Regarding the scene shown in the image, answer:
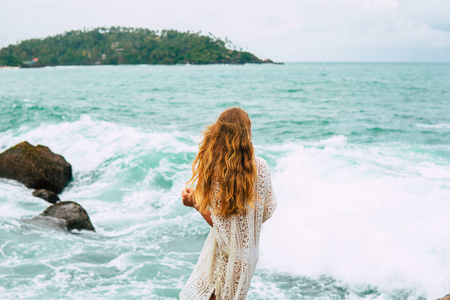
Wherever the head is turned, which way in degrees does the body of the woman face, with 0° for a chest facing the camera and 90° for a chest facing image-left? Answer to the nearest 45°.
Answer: approximately 180°

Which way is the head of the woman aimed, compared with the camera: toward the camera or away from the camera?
away from the camera

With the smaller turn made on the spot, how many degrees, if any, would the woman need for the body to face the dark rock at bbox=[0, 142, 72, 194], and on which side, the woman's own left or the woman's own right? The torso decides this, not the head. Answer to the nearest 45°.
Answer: approximately 45° to the woman's own left

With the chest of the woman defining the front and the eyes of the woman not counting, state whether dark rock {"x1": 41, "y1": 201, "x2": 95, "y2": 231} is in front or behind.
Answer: in front

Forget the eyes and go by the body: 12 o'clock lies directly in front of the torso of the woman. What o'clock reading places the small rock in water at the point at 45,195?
The small rock in water is roughly at 11 o'clock from the woman.
